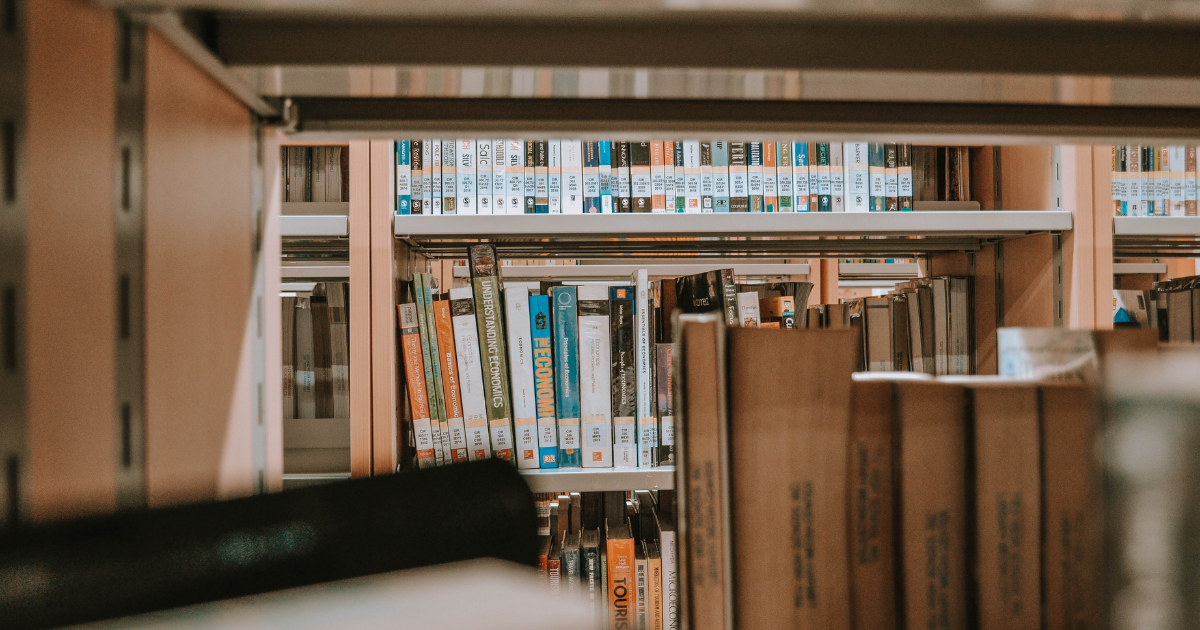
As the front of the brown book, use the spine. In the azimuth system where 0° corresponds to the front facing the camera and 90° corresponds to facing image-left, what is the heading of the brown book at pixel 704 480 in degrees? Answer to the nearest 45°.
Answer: approximately 0°

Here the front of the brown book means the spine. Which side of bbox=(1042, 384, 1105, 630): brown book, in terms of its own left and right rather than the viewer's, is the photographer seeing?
front

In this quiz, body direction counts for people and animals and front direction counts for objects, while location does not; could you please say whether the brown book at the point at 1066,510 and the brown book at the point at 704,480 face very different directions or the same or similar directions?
same or similar directions

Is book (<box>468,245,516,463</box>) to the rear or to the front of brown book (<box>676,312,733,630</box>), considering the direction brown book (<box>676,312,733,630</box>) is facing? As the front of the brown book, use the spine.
to the rear

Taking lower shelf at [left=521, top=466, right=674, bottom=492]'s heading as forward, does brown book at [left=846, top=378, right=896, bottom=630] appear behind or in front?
in front

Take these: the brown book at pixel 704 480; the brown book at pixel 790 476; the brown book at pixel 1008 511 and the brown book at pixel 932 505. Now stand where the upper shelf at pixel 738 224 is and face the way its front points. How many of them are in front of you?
4

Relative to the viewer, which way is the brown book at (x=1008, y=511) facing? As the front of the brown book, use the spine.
toward the camera
